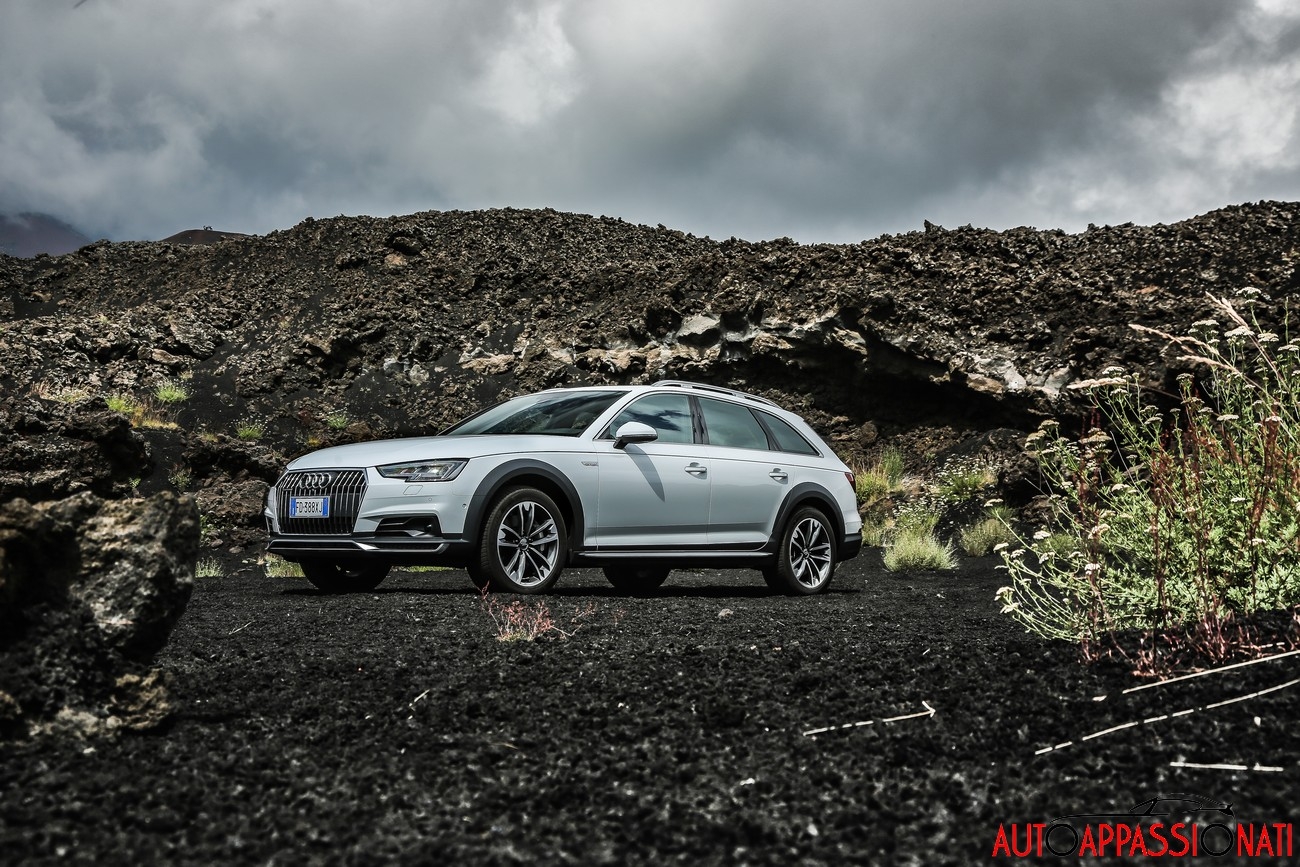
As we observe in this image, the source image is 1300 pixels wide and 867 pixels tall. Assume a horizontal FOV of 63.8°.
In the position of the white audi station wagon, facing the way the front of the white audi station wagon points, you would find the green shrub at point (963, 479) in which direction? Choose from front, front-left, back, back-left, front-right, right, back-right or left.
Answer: back

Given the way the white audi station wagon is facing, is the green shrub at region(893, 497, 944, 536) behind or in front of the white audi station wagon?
behind

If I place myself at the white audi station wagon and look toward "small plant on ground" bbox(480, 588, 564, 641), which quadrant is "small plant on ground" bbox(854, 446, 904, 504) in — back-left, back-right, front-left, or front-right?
back-left

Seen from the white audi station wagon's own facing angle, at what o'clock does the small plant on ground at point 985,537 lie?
The small plant on ground is roughly at 6 o'clock from the white audi station wagon.

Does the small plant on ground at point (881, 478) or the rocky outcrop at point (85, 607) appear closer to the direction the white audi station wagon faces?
the rocky outcrop

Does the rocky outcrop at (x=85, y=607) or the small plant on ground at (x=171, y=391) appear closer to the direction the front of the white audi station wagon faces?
the rocky outcrop

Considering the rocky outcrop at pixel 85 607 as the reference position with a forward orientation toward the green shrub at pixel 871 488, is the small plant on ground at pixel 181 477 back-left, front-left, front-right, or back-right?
front-left

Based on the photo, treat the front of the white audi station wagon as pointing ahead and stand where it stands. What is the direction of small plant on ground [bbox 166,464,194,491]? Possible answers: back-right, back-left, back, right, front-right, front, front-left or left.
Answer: right

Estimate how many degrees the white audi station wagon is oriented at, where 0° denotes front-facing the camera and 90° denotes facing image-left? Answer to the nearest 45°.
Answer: approximately 45°

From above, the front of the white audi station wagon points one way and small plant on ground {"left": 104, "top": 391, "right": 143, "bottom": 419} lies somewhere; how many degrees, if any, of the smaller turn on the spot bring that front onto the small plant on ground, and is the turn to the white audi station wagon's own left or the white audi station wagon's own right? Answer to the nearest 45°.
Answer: approximately 90° to the white audi station wagon's own right

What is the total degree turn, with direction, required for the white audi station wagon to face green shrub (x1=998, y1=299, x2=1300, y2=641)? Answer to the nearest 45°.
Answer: approximately 90° to its left

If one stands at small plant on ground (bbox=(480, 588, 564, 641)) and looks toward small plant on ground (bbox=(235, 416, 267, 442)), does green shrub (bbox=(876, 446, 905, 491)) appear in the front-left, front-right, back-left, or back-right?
front-right

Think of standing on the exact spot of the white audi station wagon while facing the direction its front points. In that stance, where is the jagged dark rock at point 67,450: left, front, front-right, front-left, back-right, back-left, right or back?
right

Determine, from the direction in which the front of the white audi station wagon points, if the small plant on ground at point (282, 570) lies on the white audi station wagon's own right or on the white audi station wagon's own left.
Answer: on the white audi station wagon's own right
